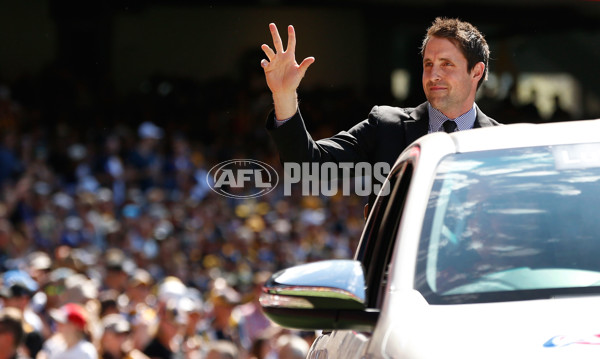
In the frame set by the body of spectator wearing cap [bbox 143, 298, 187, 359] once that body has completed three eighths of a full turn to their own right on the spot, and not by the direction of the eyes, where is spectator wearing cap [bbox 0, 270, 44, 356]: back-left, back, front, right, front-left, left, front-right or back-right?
front

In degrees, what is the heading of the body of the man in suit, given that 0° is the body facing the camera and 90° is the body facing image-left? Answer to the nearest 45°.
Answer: approximately 45°

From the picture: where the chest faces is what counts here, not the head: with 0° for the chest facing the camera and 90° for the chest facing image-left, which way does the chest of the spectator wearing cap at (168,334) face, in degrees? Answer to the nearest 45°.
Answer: approximately 315°

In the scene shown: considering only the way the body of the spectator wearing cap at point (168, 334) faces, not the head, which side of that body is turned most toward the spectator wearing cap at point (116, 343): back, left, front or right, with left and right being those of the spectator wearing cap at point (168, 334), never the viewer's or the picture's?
right

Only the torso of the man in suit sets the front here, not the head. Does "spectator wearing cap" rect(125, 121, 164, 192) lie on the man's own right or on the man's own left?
on the man's own right

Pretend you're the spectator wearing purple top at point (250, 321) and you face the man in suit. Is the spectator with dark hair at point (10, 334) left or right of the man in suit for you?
right

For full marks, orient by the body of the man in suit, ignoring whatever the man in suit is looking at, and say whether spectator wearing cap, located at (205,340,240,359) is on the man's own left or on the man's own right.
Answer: on the man's own right

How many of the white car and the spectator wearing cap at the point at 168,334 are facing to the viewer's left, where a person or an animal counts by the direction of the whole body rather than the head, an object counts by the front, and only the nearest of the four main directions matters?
0

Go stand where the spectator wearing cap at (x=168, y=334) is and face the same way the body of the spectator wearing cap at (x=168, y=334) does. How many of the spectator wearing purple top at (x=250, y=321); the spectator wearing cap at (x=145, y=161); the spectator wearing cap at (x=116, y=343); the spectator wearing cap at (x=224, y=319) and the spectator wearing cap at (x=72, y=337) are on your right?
2

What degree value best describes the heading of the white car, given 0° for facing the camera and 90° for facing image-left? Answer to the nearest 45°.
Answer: approximately 0°
